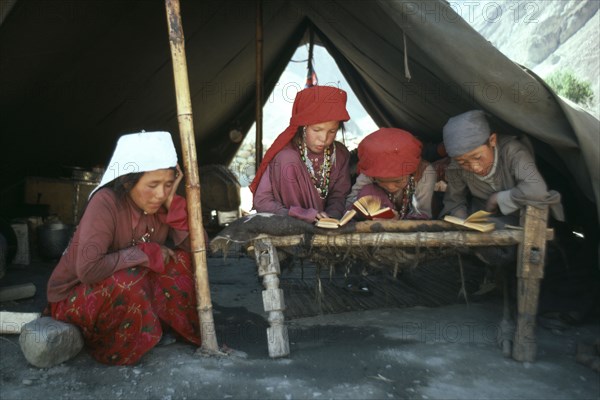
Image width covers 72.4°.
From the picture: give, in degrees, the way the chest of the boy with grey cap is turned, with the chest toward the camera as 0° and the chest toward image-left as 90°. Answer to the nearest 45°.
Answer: approximately 45°

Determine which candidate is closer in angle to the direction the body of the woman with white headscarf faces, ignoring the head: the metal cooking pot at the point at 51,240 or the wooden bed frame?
the wooden bed frame

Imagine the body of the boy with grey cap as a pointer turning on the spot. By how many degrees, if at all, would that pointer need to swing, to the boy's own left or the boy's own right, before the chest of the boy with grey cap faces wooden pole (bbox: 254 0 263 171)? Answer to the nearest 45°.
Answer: approximately 90° to the boy's own right

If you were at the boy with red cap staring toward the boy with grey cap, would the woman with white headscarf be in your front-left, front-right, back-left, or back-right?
back-right

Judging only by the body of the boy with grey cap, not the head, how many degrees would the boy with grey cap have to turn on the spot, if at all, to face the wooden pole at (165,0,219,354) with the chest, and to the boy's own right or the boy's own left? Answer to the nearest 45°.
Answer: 0° — they already face it

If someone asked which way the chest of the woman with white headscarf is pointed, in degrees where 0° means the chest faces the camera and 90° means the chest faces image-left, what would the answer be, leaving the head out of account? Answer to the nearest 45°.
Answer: approximately 315°

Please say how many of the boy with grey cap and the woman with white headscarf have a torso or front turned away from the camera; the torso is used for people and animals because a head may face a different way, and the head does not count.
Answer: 0

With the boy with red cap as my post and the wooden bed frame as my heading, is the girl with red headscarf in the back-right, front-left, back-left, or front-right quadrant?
back-right

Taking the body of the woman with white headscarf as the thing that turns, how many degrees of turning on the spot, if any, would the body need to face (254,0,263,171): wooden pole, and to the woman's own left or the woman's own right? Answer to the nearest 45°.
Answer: approximately 90° to the woman's own left
